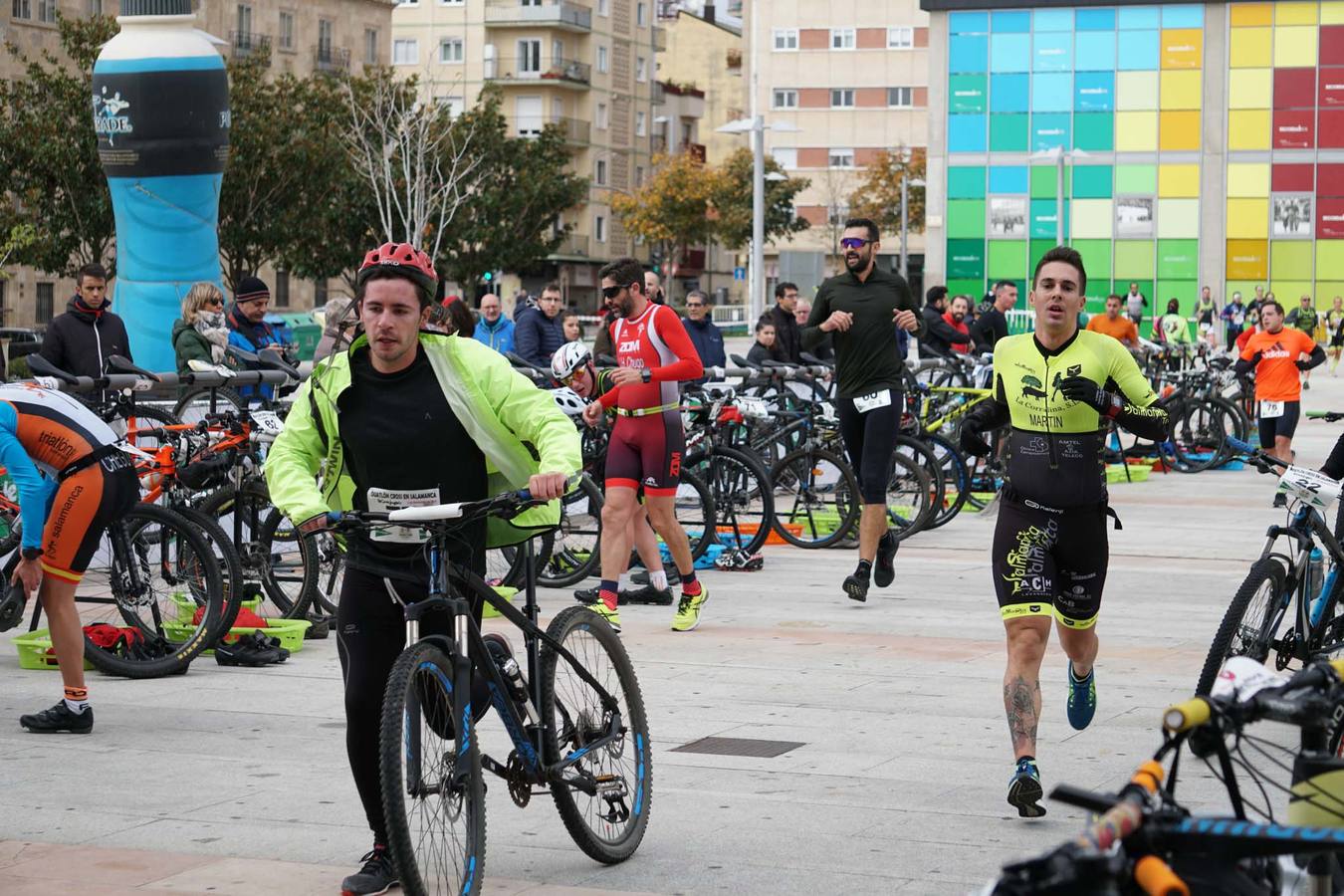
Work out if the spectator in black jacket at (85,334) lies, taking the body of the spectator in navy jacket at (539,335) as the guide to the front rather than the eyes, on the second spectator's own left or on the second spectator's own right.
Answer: on the second spectator's own right

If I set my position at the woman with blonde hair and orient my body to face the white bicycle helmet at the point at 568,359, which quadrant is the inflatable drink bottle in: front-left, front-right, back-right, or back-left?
back-left

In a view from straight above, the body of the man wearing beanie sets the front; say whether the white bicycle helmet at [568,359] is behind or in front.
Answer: in front

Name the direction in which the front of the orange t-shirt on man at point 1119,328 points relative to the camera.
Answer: toward the camera

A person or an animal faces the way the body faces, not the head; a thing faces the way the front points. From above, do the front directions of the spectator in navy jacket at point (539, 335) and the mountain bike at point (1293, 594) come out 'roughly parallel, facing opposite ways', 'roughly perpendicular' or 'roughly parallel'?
roughly perpendicular

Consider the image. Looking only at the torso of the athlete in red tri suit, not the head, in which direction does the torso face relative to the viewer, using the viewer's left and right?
facing the viewer and to the left of the viewer

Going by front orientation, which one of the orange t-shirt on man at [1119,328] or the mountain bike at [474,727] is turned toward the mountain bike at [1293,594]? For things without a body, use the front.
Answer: the orange t-shirt on man

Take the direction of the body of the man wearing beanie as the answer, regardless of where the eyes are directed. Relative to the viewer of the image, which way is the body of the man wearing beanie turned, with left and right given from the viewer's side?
facing the viewer and to the right of the viewer

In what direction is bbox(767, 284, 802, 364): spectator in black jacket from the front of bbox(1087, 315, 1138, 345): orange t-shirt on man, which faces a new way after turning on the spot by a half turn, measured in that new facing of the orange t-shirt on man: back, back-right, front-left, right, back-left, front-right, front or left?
back-left

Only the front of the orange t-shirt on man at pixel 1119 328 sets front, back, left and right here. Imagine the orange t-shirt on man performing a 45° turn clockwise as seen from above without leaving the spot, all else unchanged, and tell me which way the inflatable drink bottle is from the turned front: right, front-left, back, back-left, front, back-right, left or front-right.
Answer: front-right

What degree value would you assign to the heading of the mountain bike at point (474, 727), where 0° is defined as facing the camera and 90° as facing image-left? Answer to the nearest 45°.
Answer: approximately 45°

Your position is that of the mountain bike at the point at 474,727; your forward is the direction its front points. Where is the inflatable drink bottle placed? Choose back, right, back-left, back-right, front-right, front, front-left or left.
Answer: back-right

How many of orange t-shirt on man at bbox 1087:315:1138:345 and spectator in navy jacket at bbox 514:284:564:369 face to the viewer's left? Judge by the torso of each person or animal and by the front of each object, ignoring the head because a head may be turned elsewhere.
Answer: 0
